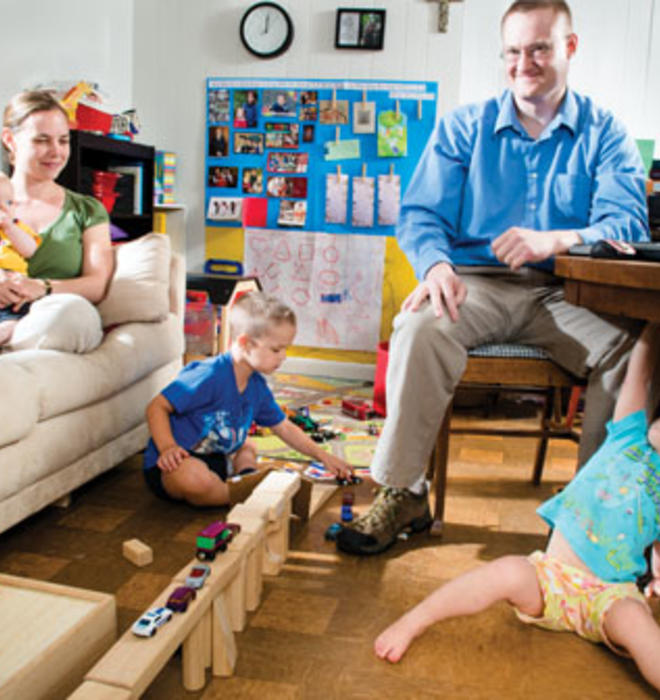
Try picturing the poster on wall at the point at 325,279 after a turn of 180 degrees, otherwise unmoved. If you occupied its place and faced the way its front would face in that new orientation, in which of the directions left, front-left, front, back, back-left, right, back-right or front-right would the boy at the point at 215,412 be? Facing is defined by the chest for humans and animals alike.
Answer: back

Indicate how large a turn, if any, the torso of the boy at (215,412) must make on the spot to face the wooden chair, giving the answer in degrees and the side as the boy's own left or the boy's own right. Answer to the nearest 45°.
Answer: approximately 45° to the boy's own left

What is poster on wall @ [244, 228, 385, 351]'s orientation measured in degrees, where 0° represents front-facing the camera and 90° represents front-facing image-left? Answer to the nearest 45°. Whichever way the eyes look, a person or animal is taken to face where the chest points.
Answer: approximately 0°

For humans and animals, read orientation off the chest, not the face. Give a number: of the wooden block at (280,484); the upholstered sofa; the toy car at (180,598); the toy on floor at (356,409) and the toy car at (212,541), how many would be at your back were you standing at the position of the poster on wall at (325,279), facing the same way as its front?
0

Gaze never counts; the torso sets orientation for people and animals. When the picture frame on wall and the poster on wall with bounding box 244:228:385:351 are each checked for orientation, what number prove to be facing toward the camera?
2

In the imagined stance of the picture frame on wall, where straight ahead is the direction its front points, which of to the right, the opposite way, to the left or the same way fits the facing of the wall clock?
the same way

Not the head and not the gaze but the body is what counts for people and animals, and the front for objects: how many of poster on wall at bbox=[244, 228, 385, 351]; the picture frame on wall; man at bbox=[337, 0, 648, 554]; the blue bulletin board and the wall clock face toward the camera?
5

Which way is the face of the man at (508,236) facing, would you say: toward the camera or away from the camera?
toward the camera

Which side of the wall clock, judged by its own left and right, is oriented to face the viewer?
front

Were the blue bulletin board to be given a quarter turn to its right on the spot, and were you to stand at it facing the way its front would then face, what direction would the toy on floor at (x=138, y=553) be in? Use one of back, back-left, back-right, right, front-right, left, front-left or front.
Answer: left

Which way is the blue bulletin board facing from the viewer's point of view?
toward the camera

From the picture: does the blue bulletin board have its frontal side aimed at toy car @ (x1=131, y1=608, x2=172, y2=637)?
yes

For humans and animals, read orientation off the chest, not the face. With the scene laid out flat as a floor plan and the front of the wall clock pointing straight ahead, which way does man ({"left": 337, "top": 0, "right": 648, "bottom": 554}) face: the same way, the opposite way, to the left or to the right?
the same way

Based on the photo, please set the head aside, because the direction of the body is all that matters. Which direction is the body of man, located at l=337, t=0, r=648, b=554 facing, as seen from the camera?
toward the camera

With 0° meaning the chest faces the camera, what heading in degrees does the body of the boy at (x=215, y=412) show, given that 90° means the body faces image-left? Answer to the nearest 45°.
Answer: approximately 315°

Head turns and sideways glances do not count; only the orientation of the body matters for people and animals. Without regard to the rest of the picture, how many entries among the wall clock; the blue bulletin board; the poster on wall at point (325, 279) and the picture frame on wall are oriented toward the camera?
4

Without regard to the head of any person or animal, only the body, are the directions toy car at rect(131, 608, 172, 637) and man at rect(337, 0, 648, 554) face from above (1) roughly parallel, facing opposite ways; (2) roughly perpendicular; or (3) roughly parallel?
roughly parallel
